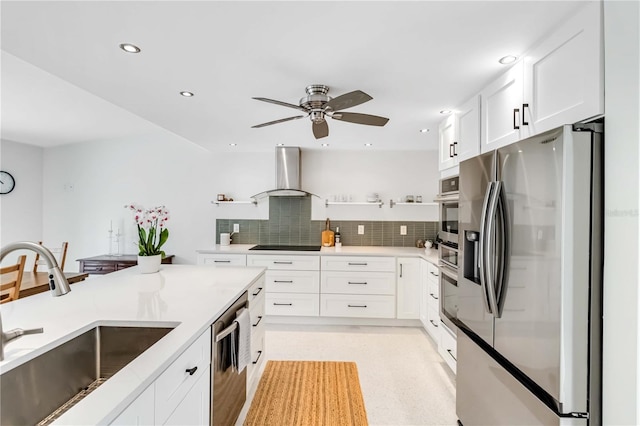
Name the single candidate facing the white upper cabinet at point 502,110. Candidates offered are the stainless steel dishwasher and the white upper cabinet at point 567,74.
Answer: the stainless steel dishwasher

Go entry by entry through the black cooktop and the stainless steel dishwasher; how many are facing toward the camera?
1

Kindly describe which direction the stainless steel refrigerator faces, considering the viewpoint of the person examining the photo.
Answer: facing the viewer and to the left of the viewer

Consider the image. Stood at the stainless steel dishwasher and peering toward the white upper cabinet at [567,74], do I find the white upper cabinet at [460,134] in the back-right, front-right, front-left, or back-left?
front-left

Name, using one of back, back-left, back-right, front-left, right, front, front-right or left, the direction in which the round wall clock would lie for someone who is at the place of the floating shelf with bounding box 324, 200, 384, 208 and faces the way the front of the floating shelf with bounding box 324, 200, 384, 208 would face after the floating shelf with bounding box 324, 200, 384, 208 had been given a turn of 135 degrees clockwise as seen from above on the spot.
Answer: front-left

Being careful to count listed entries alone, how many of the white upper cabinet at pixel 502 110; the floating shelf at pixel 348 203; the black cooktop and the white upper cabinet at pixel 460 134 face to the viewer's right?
0

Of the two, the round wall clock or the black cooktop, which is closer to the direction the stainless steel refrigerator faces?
the round wall clock

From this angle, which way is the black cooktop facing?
toward the camera

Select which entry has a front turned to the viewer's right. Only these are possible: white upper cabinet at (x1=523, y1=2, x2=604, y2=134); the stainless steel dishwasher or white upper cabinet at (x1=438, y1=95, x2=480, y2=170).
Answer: the stainless steel dishwasher

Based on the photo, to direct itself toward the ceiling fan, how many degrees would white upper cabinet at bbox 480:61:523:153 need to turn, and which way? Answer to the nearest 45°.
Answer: approximately 45° to its right

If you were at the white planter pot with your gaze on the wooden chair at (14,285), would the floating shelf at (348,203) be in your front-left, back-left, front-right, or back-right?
back-right

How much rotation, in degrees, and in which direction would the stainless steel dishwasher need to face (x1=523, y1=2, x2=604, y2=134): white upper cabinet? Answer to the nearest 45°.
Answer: approximately 45° to its right

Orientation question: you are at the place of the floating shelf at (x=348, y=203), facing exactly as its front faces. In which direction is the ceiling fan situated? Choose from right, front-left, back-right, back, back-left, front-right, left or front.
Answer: front

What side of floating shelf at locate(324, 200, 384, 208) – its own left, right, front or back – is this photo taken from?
front
